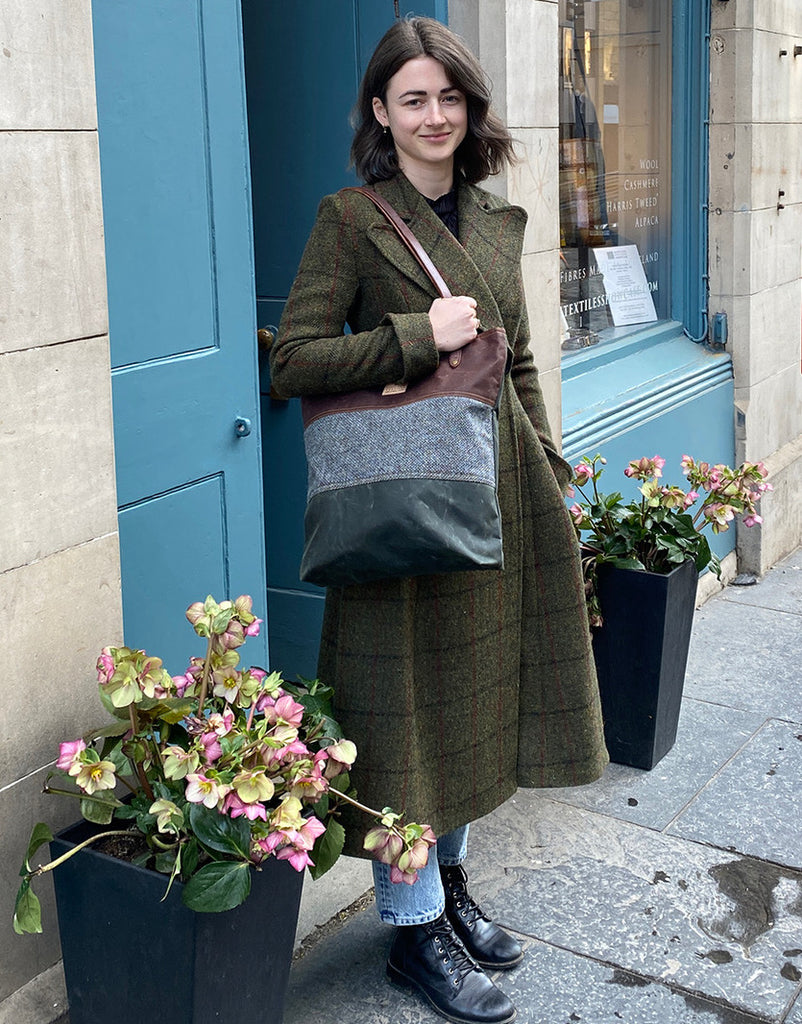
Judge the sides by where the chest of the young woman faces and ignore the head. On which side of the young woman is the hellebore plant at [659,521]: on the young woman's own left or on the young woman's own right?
on the young woman's own left

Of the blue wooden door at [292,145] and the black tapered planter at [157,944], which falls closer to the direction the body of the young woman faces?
the black tapered planter

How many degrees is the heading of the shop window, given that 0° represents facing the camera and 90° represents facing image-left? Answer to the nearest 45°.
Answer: approximately 315°

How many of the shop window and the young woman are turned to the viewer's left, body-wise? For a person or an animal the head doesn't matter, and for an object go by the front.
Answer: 0

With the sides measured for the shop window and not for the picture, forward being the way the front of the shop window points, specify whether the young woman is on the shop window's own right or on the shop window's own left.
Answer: on the shop window's own right

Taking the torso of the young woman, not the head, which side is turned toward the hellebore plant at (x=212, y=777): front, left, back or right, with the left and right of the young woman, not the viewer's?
right

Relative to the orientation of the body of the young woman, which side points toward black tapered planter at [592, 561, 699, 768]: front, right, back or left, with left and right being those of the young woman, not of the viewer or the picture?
left

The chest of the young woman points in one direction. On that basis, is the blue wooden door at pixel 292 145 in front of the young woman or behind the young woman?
behind

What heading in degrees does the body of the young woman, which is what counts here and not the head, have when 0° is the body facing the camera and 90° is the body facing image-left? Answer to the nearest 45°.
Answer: approximately 315°

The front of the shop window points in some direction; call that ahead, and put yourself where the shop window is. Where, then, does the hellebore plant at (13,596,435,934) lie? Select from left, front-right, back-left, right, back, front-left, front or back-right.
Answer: front-right

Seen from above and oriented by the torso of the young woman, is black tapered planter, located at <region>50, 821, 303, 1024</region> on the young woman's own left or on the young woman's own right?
on the young woman's own right
